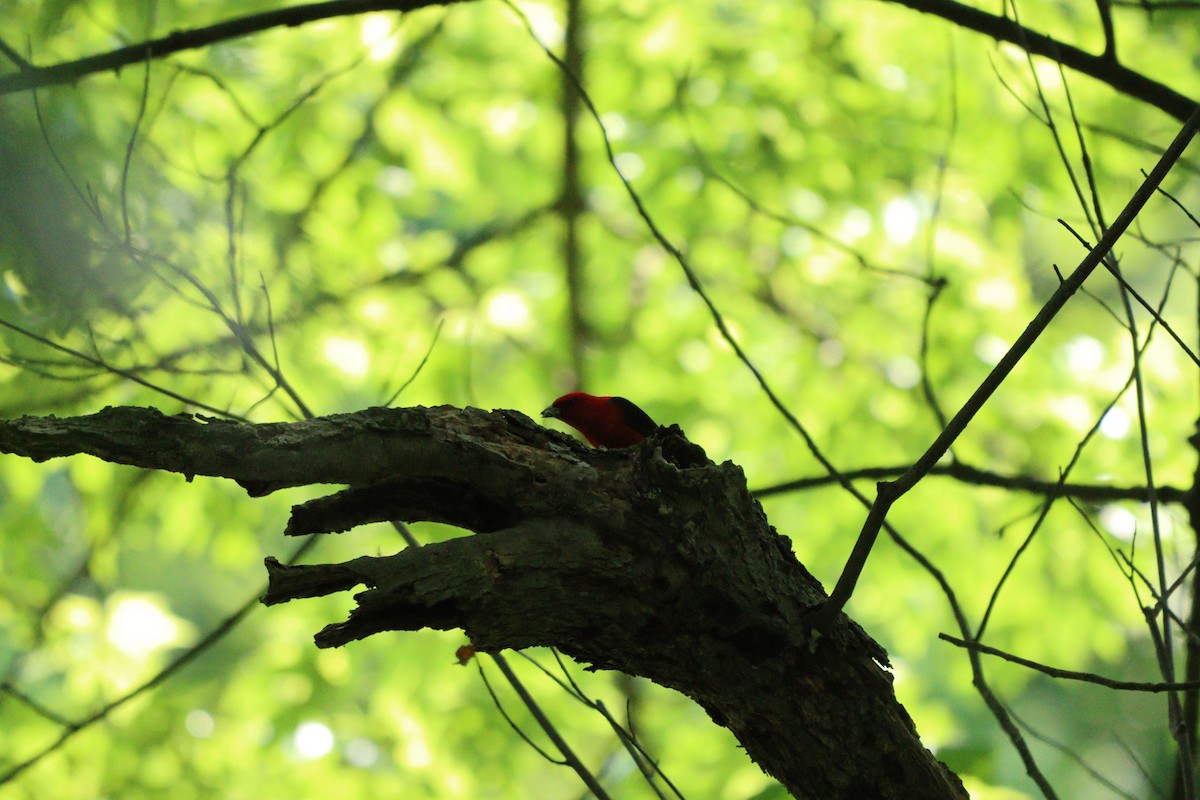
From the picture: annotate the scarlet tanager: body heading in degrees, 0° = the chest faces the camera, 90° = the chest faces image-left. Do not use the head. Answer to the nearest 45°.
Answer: approximately 90°
